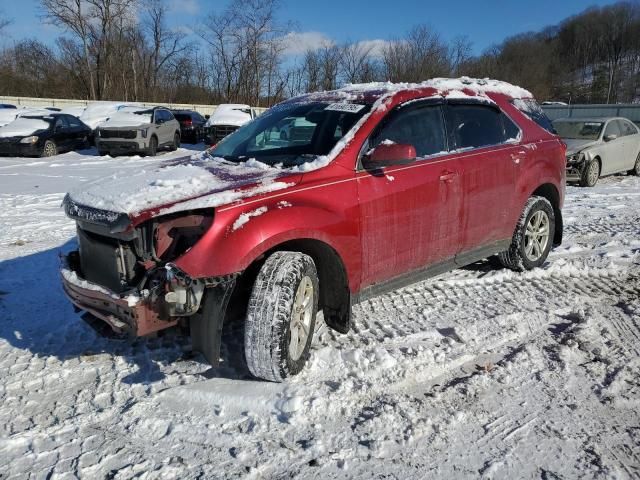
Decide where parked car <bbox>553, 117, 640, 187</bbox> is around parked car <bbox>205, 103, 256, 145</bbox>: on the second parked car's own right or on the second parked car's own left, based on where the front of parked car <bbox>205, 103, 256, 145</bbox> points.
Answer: on the second parked car's own left

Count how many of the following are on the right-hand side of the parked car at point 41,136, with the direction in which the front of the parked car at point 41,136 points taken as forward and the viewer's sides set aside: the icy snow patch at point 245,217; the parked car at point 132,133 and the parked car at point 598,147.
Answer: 0

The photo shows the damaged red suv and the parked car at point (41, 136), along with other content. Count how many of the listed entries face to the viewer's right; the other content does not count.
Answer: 0

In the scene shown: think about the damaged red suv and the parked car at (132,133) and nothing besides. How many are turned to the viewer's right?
0

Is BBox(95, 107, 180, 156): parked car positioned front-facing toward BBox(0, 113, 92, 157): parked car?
no

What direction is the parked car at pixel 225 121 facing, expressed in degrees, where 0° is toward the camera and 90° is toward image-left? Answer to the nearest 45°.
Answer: approximately 45°

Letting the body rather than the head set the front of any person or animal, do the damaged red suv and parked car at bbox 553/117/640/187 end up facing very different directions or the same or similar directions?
same or similar directions

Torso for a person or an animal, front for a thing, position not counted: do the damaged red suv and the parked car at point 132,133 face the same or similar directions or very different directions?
same or similar directions

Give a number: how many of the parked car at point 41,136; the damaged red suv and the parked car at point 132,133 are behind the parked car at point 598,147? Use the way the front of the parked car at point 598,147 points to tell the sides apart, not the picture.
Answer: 0

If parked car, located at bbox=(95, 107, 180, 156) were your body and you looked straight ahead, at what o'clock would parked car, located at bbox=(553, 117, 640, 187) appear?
parked car, located at bbox=(553, 117, 640, 187) is roughly at 9 o'clock from parked car, located at bbox=(95, 107, 180, 156).

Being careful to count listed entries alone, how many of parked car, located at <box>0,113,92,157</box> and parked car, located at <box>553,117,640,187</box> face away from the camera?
0

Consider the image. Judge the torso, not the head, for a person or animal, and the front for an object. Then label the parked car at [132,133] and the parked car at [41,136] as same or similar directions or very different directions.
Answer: same or similar directions

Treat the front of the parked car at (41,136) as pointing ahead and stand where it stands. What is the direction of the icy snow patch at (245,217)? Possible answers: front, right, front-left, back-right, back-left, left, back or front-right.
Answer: front-left

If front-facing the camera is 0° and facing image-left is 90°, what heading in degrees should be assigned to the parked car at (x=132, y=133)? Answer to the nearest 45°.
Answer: approximately 45°

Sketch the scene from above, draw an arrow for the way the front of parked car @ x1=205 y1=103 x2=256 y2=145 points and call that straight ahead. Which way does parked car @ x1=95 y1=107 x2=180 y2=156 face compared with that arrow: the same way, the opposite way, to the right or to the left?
the same way

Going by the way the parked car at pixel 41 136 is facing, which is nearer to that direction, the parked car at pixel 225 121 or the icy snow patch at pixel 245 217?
the icy snow patch

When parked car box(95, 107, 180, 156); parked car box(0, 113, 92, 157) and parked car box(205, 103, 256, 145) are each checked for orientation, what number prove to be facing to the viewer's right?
0

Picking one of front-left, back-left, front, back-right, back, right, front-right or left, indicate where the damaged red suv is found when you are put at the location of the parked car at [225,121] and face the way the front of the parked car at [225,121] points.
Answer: front-left

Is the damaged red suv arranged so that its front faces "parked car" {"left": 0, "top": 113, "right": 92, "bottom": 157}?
no

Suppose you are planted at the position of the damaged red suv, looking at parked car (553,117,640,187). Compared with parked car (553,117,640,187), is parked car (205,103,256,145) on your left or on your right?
left
